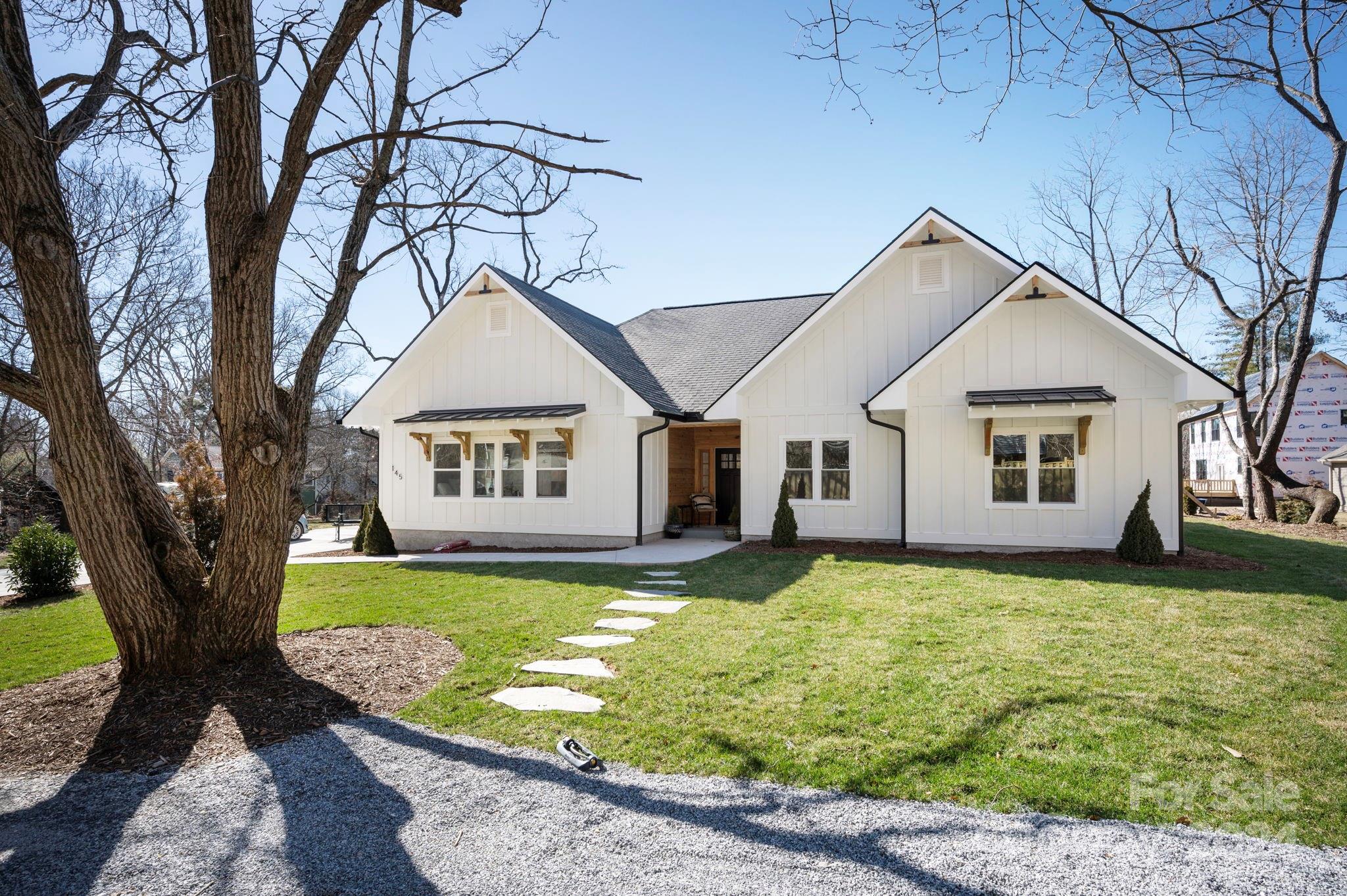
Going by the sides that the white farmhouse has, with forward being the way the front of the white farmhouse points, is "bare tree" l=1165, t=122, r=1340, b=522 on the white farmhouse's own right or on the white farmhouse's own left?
on the white farmhouse's own left

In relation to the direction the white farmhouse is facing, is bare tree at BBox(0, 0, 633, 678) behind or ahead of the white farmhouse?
ahead

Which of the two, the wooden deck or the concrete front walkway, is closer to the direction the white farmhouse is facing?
the concrete front walkway

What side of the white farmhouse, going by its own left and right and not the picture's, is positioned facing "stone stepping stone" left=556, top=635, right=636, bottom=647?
front

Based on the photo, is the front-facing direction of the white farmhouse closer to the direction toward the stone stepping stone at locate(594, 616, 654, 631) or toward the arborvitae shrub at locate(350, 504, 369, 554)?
the stone stepping stone

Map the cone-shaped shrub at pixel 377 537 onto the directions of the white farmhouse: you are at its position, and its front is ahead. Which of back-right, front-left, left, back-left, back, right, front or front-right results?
right

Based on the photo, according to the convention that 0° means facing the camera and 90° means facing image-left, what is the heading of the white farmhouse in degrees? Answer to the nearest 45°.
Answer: approximately 0°

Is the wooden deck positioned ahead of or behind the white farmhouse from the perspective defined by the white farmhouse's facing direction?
behind

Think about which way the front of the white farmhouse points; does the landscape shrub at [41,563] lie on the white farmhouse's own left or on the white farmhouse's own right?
on the white farmhouse's own right

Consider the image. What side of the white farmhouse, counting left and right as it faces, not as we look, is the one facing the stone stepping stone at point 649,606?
front
